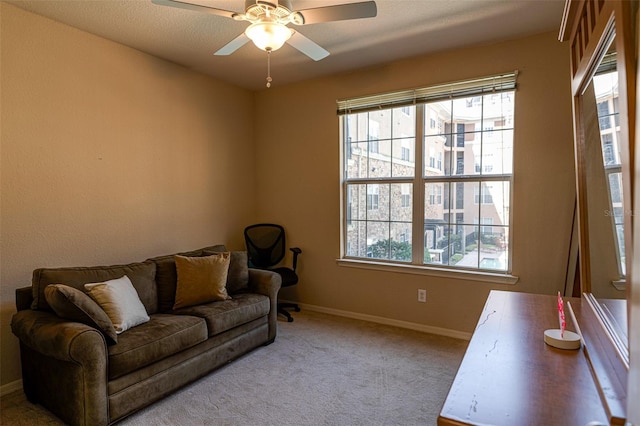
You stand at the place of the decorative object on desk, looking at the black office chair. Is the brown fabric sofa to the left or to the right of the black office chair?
left

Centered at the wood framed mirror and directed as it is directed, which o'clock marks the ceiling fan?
The ceiling fan is roughly at 12 o'clock from the wood framed mirror.

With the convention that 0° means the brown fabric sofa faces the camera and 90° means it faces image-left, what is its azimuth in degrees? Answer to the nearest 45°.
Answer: approximately 315°

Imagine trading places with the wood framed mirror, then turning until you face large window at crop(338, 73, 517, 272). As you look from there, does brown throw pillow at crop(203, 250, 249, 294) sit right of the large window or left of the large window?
left

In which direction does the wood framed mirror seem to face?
to the viewer's left

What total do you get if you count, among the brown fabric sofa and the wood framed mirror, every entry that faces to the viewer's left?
1

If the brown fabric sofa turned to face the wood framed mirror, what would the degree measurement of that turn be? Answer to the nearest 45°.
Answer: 0° — it already faces it

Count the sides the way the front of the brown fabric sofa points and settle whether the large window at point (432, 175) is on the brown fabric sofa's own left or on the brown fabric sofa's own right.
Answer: on the brown fabric sofa's own left

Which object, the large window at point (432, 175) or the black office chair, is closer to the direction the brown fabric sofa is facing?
the large window

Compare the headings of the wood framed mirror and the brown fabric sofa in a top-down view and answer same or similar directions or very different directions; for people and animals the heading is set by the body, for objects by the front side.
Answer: very different directions

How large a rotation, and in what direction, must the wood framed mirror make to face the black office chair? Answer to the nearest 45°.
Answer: approximately 45° to its right
